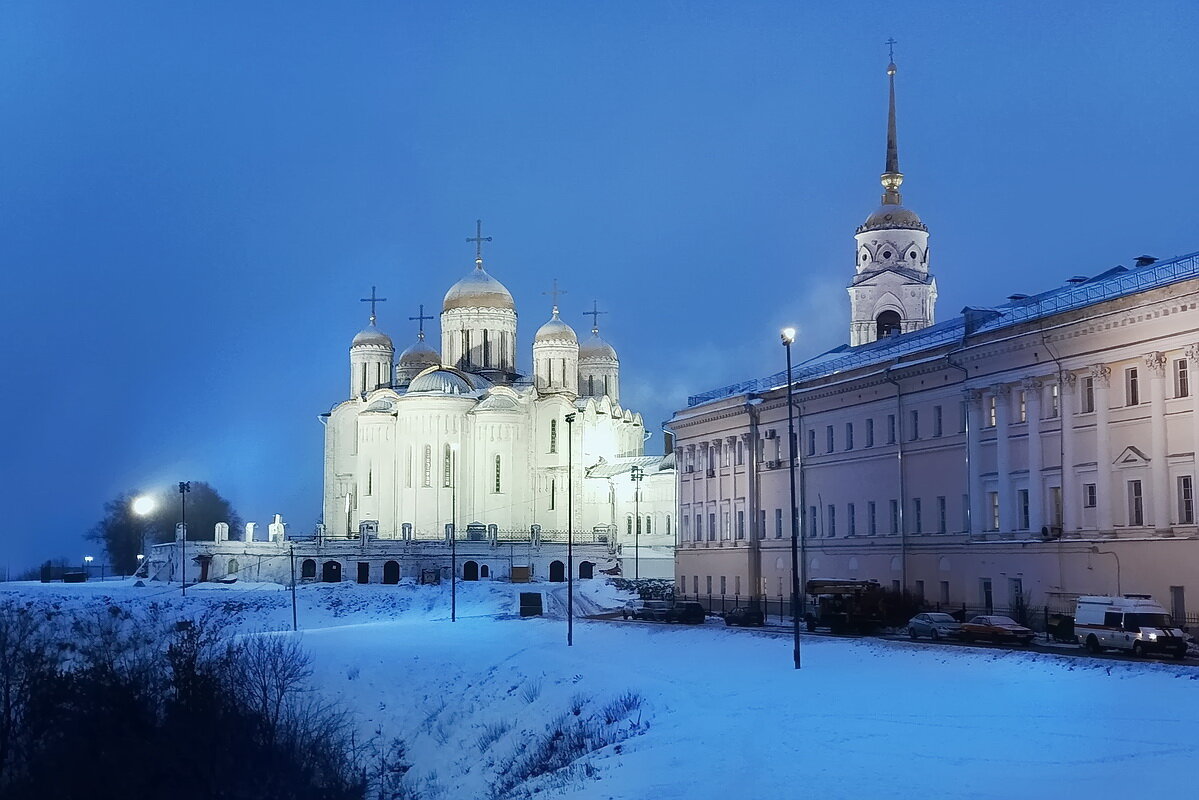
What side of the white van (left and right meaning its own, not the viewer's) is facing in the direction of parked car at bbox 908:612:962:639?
back

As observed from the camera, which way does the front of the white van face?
facing the viewer and to the right of the viewer

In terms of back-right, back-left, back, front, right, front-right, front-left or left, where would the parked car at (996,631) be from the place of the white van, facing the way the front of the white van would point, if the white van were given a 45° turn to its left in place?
back-left
